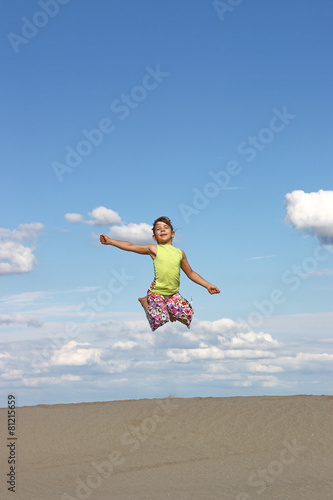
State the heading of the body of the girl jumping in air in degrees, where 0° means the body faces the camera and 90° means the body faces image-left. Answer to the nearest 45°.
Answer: approximately 0°
